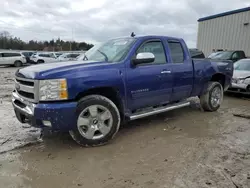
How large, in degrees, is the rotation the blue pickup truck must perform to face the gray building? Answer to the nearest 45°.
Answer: approximately 180°

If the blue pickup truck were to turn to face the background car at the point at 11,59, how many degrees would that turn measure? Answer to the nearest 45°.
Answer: approximately 90° to its right

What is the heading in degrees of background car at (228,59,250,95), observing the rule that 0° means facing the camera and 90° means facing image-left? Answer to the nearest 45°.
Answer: approximately 45°

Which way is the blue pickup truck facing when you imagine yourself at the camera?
facing the viewer and to the left of the viewer

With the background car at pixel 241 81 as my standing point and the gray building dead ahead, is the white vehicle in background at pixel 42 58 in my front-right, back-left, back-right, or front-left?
front-left

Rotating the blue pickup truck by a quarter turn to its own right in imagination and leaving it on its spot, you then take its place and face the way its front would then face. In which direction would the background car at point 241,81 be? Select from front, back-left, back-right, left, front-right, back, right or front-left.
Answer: right

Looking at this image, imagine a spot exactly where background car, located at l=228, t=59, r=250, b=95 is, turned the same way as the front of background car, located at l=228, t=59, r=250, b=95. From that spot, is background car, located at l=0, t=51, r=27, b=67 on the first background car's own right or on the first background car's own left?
on the first background car's own right
